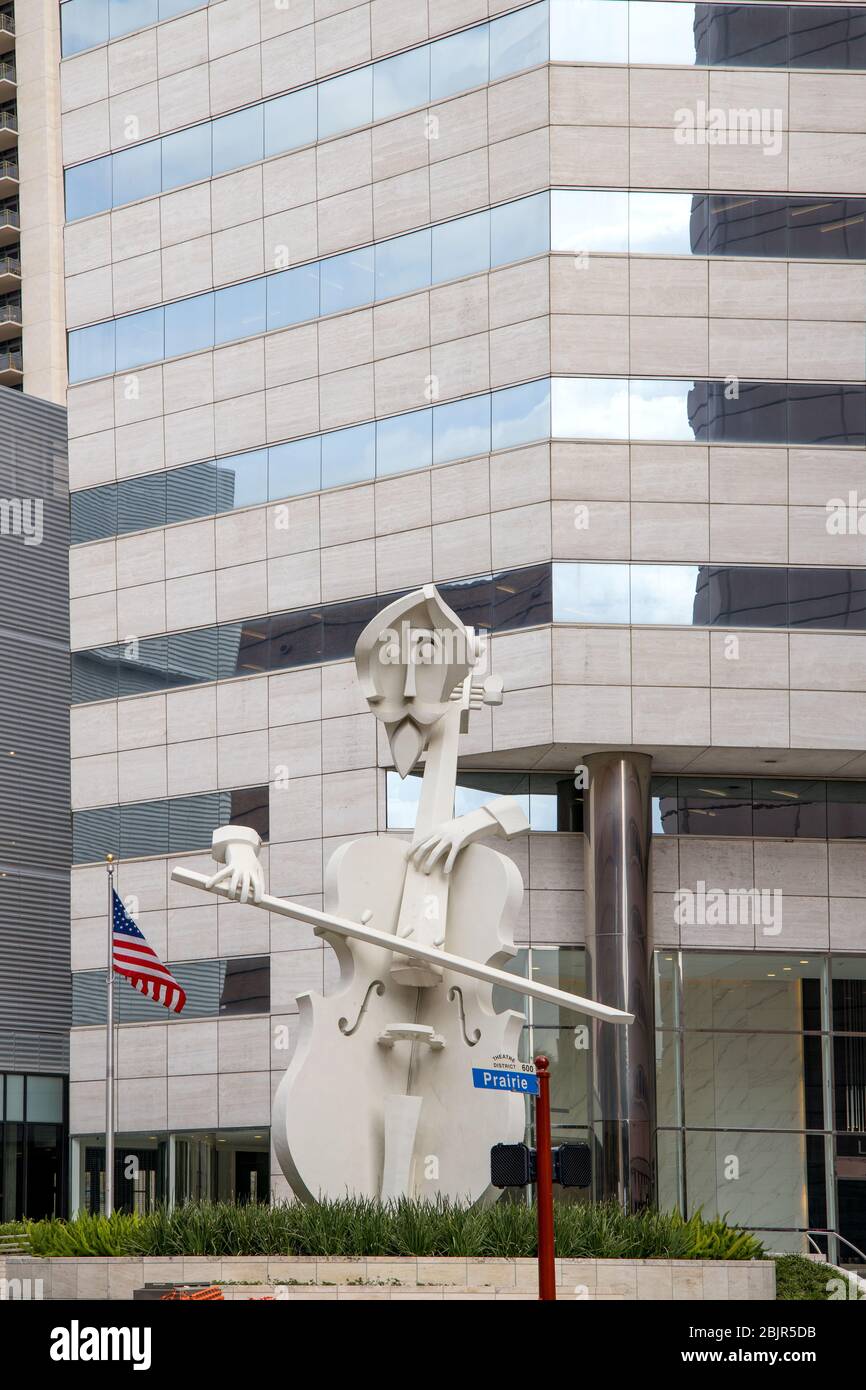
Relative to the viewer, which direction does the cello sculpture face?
toward the camera

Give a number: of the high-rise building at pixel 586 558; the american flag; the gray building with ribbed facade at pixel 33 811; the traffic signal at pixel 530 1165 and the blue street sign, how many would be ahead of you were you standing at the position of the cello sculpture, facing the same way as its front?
2

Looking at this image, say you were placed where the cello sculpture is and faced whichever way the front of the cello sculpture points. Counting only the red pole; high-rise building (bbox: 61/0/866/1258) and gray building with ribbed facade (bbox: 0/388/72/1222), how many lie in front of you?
1

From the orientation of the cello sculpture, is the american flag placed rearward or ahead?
rearward

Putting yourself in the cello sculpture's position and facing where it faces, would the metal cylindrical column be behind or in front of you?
behind

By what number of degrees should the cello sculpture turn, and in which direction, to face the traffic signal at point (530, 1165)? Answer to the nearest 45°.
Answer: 0° — it already faces it

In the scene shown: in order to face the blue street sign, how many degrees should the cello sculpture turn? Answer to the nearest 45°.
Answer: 0° — it already faces it
